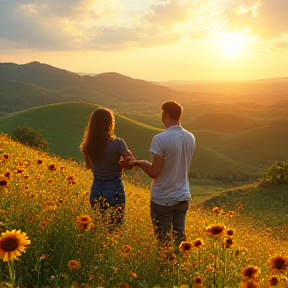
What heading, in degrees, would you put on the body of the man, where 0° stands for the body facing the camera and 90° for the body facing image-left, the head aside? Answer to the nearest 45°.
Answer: approximately 135°

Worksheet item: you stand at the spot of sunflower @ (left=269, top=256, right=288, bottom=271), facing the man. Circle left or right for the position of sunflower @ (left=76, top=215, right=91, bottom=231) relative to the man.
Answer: left

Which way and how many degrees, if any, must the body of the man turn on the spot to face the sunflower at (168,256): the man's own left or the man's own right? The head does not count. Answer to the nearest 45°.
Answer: approximately 135° to the man's own left

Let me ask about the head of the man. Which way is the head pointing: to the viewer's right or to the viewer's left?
to the viewer's left

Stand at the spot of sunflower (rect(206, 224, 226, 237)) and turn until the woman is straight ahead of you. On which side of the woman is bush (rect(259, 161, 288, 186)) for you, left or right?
right

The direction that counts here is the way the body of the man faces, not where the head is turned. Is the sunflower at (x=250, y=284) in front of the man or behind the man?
behind

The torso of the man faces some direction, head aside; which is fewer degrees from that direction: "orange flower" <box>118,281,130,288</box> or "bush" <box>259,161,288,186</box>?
the bush

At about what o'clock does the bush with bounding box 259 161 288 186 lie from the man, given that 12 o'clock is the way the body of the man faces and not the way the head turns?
The bush is roughly at 2 o'clock from the man.

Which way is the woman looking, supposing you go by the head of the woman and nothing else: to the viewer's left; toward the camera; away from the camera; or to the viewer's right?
away from the camera

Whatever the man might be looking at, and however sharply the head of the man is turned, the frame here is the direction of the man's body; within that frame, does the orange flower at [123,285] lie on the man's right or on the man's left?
on the man's left
